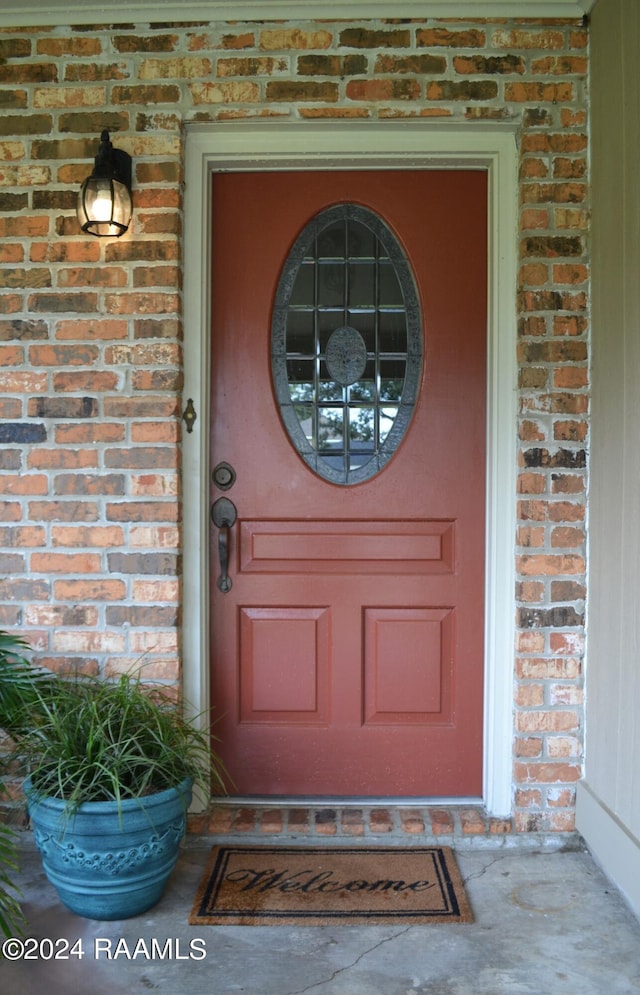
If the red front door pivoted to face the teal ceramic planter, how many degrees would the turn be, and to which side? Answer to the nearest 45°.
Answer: approximately 45° to its right

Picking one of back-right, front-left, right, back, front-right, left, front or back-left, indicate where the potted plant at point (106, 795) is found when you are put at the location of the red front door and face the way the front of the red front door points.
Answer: front-right

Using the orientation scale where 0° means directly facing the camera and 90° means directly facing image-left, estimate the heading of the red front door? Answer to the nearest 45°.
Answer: approximately 0°
